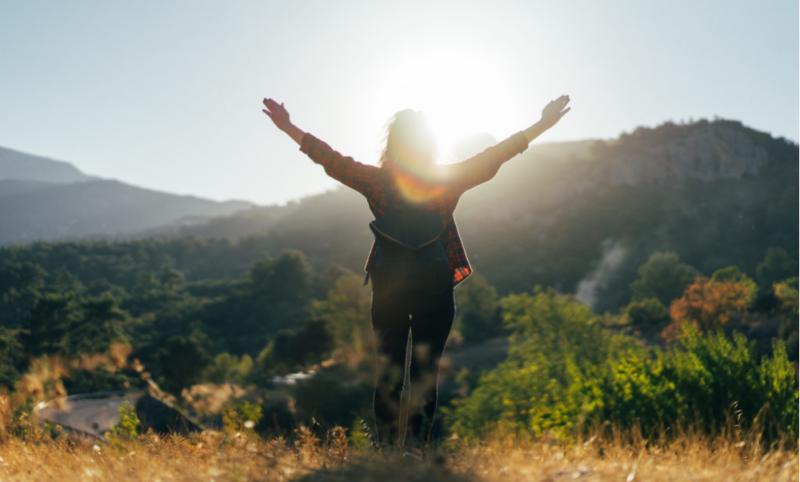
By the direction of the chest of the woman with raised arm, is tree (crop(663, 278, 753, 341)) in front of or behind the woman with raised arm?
in front

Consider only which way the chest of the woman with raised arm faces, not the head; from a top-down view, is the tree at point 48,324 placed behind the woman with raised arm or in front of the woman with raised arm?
in front

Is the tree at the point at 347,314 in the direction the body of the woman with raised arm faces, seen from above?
yes

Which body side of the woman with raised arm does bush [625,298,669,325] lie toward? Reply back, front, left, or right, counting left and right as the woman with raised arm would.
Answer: front

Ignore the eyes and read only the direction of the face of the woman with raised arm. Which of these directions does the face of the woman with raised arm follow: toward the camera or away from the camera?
away from the camera

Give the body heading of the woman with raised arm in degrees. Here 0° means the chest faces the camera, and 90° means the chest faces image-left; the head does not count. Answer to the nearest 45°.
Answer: approximately 180°
